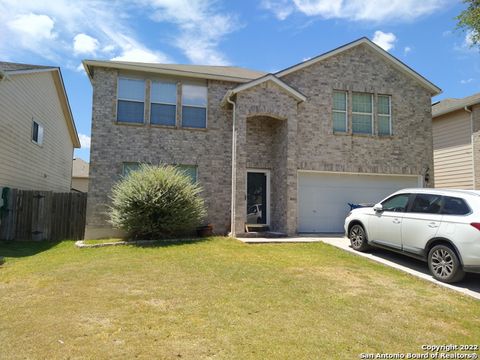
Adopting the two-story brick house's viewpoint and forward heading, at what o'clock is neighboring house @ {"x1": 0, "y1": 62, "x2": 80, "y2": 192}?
The neighboring house is roughly at 3 o'clock from the two-story brick house.

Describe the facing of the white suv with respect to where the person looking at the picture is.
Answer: facing away from the viewer and to the left of the viewer

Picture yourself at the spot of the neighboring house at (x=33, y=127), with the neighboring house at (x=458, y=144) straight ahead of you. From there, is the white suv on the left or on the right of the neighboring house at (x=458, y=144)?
right

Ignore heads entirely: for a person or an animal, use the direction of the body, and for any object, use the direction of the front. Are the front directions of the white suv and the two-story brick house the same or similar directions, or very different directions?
very different directions

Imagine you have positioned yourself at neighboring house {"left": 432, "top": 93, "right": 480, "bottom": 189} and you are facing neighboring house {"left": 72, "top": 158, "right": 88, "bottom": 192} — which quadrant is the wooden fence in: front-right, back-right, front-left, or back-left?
front-left

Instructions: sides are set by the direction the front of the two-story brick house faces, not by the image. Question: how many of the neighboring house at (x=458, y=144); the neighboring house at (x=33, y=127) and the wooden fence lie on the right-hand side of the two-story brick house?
2

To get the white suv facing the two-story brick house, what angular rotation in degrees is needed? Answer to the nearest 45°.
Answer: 0° — it already faces it

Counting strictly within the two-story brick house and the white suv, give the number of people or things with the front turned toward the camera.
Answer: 1

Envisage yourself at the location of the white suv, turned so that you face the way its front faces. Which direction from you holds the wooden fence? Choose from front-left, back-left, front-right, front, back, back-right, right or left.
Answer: front-left

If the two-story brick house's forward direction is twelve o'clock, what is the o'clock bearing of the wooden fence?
The wooden fence is roughly at 3 o'clock from the two-story brick house.

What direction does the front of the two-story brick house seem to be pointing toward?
toward the camera

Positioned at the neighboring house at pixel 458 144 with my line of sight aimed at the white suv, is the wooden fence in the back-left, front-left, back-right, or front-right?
front-right

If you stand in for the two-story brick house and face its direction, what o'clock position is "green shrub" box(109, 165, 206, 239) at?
The green shrub is roughly at 2 o'clock from the two-story brick house.
